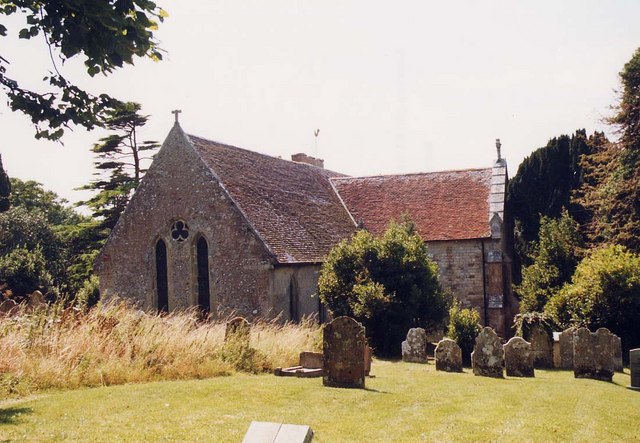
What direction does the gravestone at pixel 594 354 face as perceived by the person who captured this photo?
facing the viewer

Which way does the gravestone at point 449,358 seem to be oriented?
toward the camera

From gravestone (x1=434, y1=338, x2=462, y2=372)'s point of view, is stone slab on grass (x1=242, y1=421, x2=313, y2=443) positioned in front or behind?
in front

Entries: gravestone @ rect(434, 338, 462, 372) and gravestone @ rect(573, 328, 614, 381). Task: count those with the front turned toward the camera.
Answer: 2

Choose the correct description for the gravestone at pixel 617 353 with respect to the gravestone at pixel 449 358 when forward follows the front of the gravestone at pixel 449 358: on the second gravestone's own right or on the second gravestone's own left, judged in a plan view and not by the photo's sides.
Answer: on the second gravestone's own left

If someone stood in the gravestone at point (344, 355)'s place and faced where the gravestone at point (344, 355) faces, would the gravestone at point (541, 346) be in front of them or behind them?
behind

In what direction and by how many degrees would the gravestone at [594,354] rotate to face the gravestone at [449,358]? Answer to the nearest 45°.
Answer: approximately 90° to its right

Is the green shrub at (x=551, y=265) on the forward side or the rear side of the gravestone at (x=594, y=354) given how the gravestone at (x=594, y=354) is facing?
on the rear side

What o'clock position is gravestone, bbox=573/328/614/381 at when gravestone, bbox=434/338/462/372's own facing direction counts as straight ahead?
gravestone, bbox=573/328/614/381 is roughly at 9 o'clock from gravestone, bbox=434/338/462/372.

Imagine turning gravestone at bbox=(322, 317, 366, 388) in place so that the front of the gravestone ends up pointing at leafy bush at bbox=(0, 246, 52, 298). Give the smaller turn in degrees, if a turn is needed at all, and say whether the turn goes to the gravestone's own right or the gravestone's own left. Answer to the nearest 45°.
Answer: approximately 135° to the gravestone's own right

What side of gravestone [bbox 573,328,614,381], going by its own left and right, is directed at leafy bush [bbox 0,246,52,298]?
right

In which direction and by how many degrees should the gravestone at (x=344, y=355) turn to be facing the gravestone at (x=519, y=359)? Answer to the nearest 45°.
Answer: approximately 135° to its left

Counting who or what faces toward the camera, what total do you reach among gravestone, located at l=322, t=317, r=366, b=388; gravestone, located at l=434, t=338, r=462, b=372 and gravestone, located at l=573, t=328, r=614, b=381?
3

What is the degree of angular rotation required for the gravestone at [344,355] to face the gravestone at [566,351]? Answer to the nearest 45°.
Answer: approximately 135° to its left
